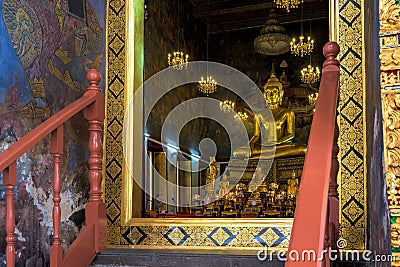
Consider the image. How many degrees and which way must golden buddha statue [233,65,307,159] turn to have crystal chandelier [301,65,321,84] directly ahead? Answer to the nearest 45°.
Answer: approximately 45° to its left

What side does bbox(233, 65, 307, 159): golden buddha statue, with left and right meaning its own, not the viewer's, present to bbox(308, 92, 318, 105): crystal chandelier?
left

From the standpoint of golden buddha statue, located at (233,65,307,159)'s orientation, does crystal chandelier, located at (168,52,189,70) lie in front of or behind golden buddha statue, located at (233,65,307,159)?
in front

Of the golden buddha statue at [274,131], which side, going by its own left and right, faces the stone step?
front

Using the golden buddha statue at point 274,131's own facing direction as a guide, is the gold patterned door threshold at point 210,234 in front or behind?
in front

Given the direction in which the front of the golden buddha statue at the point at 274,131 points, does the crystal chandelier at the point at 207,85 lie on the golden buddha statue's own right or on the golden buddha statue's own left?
on the golden buddha statue's own right

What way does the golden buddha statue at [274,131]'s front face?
toward the camera

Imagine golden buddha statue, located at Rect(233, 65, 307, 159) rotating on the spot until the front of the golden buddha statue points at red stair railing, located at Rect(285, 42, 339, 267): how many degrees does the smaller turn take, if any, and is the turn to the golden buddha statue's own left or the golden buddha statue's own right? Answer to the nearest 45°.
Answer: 0° — it already faces it

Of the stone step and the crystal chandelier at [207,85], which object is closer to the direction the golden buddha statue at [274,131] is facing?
the stone step

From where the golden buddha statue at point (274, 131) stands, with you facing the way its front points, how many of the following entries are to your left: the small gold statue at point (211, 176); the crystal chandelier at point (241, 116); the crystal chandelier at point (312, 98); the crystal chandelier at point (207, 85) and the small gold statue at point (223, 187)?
1

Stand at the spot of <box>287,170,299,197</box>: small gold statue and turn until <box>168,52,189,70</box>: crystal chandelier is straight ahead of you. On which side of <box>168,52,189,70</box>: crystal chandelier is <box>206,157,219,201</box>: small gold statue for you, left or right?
right
